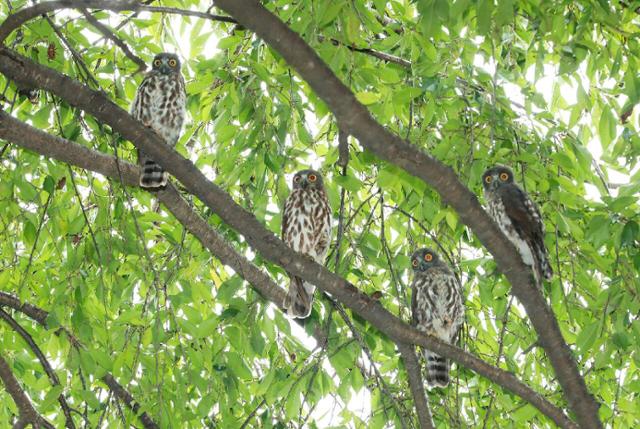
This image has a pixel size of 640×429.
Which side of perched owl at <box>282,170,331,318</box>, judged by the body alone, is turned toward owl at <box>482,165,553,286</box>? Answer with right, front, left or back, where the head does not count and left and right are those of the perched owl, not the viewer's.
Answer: left

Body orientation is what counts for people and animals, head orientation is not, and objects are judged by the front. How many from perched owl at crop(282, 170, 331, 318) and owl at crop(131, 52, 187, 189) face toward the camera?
2

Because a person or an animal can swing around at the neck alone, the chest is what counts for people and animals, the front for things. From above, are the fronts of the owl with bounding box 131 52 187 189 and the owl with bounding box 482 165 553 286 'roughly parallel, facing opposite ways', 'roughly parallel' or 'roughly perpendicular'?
roughly perpendicular

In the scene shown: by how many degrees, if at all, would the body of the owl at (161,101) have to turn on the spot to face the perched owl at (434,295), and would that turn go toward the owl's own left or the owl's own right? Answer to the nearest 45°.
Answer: approximately 135° to the owl's own left

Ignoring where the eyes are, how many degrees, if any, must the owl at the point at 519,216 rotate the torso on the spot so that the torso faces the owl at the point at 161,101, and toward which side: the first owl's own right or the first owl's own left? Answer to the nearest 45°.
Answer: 0° — it already faces it

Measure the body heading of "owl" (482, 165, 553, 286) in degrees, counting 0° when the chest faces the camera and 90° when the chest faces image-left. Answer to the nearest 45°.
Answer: approximately 45°

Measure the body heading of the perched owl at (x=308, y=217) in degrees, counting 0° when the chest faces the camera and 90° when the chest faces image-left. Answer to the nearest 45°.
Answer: approximately 0°
